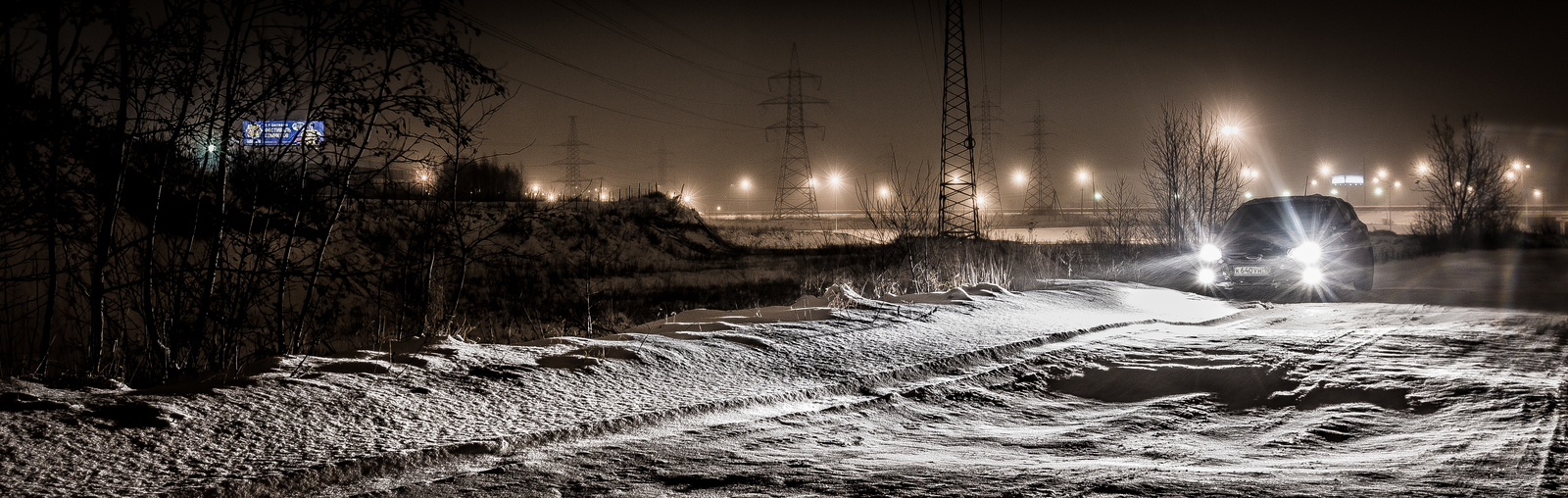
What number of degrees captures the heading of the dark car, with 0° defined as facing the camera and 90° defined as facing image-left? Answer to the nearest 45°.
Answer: approximately 45°

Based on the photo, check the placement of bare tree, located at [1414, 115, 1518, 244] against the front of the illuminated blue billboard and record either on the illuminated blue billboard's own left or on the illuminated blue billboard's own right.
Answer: on the illuminated blue billboard's own left

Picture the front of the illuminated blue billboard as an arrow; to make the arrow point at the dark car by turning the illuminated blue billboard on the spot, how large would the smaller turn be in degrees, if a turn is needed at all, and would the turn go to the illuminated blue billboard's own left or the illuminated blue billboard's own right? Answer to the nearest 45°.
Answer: approximately 90° to the illuminated blue billboard's own left

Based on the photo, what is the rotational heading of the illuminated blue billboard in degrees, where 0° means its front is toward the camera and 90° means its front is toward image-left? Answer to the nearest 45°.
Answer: approximately 0°

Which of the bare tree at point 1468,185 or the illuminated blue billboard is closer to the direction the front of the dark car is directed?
the illuminated blue billboard
